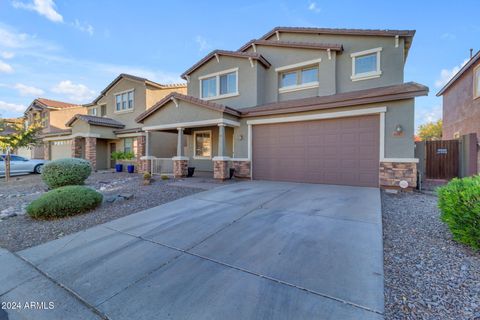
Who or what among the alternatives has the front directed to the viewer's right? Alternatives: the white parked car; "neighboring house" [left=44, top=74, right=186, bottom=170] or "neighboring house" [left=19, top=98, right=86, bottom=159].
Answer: the white parked car

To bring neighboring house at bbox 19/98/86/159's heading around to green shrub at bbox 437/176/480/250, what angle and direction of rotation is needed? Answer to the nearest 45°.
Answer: approximately 45° to its left

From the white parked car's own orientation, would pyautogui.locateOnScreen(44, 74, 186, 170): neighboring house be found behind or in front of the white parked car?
in front

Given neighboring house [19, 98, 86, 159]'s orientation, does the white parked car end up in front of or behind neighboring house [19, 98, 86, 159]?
in front

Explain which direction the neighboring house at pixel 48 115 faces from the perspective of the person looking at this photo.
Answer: facing the viewer and to the left of the viewer

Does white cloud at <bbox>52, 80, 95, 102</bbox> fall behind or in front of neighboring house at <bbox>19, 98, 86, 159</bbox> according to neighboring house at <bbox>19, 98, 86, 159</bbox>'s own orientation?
behind

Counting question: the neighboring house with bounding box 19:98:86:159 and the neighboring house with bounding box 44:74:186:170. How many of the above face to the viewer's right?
0

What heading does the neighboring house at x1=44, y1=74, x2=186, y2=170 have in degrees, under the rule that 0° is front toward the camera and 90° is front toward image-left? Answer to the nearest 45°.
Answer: approximately 45°

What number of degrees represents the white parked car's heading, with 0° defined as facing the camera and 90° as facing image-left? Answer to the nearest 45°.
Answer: approximately 270°

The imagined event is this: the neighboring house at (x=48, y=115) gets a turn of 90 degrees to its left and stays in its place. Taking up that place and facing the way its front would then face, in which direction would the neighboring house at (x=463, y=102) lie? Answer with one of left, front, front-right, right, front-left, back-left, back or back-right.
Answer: front

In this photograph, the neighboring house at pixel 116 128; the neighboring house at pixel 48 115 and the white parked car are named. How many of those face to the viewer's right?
1

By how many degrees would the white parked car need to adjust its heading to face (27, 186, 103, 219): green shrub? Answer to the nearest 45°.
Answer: approximately 90° to its right

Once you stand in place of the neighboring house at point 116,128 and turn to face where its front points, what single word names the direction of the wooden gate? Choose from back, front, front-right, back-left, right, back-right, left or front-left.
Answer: left

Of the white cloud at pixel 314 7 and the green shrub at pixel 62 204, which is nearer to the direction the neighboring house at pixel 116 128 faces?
the green shrub
